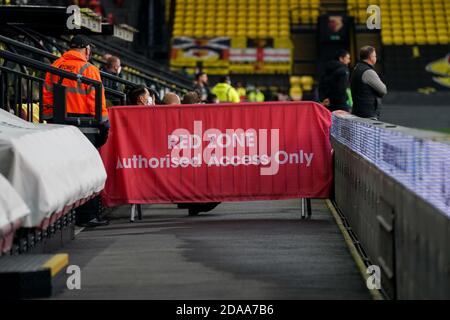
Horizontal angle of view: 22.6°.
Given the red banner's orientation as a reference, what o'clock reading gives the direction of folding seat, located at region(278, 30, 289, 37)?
The folding seat is roughly at 6 o'clock from the red banner.

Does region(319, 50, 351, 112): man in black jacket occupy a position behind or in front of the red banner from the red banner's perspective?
behind

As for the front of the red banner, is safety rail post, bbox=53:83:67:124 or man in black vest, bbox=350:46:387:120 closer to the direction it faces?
the safety rail post

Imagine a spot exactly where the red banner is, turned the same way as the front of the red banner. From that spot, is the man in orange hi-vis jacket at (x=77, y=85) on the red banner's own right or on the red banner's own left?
on the red banner's own right

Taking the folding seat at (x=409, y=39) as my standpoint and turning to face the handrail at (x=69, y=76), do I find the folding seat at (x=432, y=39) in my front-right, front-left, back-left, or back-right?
back-left

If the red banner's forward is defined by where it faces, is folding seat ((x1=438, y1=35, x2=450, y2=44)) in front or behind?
behind

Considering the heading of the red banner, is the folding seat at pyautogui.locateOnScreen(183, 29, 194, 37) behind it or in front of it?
behind

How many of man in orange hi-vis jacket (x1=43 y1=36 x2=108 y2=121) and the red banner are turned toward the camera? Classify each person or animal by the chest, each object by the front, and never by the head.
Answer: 1

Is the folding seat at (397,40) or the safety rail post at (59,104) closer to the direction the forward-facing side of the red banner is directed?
the safety rail post
